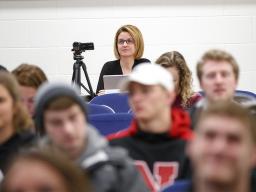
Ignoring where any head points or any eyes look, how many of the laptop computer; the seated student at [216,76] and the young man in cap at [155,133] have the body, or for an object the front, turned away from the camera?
1

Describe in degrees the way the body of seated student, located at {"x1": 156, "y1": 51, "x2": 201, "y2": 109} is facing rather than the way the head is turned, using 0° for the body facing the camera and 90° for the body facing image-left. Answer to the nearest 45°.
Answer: approximately 45°

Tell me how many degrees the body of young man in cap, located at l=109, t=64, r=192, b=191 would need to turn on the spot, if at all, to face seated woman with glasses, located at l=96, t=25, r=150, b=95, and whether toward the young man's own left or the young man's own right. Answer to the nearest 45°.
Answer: approximately 135° to the young man's own right

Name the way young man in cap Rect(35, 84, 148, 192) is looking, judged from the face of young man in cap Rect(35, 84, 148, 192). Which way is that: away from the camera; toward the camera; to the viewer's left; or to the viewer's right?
toward the camera

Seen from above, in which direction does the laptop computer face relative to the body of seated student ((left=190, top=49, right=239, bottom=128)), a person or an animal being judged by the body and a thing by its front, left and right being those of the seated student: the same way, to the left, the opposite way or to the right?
the opposite way

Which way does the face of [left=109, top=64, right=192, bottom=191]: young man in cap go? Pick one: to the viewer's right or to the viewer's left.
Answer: to the viewer's left

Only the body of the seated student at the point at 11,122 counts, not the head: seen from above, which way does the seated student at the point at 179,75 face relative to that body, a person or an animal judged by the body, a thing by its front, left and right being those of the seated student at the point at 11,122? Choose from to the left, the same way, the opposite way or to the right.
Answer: the same way

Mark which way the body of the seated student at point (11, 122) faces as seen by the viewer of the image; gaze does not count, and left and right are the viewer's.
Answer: facing the viewer and to the left of the viewer

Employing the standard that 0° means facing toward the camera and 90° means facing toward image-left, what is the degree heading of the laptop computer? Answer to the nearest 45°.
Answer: approximately 180°

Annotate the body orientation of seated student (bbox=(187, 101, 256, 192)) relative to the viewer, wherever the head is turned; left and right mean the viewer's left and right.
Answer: facing the viewer

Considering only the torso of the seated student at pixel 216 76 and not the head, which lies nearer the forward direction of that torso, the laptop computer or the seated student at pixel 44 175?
the seated student

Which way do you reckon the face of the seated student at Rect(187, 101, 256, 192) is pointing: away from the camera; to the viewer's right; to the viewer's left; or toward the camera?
toward the camera

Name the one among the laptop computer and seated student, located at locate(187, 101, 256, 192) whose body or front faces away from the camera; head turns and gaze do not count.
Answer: the laptop computer

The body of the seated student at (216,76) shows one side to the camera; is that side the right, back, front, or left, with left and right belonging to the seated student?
front

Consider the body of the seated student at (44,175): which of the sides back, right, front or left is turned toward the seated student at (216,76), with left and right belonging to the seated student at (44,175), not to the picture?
back

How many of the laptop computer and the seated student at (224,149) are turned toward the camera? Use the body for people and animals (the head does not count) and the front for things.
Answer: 1

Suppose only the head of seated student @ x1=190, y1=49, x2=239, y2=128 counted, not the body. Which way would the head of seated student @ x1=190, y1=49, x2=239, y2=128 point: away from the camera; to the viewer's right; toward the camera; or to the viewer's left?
toward the camera

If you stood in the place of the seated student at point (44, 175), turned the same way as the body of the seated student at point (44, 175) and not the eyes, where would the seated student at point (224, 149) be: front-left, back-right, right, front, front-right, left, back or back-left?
back-left
